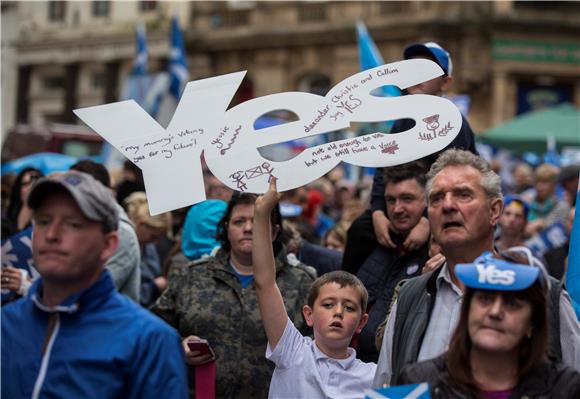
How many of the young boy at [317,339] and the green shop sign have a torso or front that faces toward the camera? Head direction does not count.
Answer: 2

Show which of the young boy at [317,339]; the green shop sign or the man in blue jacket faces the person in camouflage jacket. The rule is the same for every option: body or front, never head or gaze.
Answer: the green shop sign

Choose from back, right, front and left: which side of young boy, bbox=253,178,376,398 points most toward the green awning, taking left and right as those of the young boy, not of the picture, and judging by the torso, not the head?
back

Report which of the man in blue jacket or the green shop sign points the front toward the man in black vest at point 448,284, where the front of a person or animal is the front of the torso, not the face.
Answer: the green shop sign

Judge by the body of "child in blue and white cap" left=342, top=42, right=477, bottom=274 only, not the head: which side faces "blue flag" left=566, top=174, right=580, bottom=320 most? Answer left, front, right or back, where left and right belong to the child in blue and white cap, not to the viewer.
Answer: left

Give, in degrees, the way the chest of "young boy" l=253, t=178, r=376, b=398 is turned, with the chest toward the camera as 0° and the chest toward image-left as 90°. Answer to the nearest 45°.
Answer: approximately 0°

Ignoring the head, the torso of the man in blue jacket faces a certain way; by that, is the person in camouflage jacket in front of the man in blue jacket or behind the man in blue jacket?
behind

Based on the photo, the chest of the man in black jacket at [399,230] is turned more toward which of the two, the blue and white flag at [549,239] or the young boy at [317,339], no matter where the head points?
the young boy

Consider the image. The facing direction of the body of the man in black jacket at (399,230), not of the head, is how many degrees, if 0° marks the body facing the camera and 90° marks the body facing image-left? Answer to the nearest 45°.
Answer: approximately 45°

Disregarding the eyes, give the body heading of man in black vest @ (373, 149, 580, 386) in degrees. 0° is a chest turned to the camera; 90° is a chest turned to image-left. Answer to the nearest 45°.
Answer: approximately 45°
